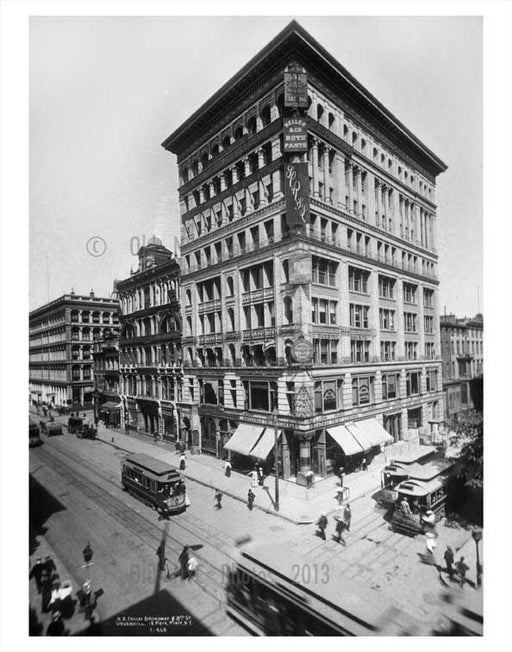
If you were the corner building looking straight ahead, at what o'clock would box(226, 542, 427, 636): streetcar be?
The streetcar is roughly at 12 o'clock from the corner building.

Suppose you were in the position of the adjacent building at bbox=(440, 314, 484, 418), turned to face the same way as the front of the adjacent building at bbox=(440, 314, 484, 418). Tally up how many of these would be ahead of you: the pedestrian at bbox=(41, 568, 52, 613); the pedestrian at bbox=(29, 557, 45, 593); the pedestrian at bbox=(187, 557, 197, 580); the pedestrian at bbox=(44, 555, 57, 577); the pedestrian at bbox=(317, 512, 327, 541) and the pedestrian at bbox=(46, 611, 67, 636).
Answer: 6

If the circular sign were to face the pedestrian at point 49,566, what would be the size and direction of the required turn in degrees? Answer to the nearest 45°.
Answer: approximately 45° to its right
